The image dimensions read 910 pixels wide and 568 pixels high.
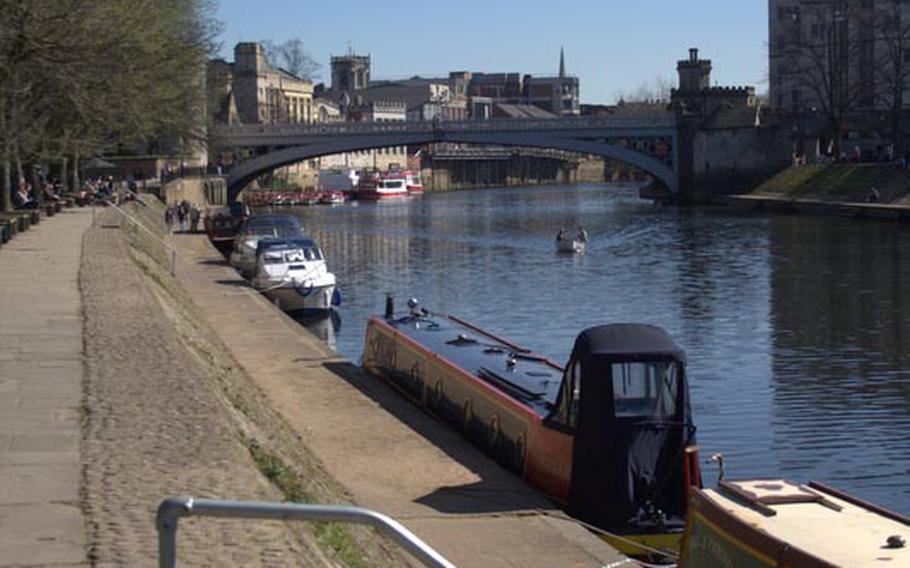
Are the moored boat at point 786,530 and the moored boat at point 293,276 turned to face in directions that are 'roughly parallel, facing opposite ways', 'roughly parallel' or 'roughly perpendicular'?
roughly parallel

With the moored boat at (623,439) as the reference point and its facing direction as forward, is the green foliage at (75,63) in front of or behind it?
in front

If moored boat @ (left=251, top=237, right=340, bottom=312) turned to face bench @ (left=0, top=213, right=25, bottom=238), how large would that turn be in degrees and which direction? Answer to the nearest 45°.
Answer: approximately 135° to its right

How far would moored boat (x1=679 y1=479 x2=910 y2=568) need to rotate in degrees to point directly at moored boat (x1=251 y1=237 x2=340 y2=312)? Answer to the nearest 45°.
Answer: approximately 180°

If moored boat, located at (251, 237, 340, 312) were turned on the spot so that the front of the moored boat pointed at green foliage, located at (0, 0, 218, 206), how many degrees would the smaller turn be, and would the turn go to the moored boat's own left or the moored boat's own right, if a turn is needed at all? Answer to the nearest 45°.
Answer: approximately 180°

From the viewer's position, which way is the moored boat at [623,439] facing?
facing away from the viewer and to the left of the viewer

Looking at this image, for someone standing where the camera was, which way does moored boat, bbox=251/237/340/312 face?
facing the viewer and to the right of the viewer

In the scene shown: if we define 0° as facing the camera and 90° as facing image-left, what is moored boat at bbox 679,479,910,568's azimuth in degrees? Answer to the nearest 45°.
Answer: approximately 315°
